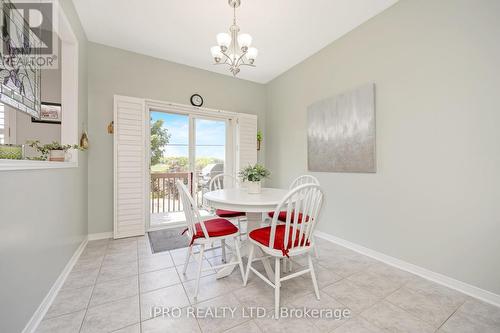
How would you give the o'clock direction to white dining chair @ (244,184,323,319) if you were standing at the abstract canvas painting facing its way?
The white dining chair is roughly at 11 o'clock from the abstract canvas painting.

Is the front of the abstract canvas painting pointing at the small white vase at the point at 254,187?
yes

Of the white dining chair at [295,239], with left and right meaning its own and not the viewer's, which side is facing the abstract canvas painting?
right

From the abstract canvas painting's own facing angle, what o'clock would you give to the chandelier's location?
The chandelier is roughly at 12 o'clock from the abstract canvas painting.

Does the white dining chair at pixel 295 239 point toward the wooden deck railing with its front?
yes

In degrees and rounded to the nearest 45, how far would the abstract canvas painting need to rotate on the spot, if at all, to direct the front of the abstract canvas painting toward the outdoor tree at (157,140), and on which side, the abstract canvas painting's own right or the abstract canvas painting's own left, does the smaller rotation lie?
approximately 45° to the abstract canvas painting's own right

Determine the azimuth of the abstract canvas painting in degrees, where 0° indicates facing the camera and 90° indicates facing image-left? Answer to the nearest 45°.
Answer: approximately 45°

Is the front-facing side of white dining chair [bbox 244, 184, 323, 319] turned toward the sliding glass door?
yes

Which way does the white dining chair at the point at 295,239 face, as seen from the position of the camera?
facing away from the viewer and to the left of the viewer
